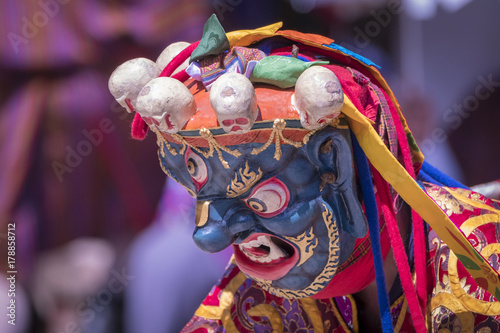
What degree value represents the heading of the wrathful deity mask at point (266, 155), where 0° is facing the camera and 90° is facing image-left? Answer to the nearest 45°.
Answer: approximately 45°

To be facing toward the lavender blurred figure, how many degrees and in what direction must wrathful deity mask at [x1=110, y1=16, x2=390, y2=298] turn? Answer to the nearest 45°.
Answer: approximately 90° to its right

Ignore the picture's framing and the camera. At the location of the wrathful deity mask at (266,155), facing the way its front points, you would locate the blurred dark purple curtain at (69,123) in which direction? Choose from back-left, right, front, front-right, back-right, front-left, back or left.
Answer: right
